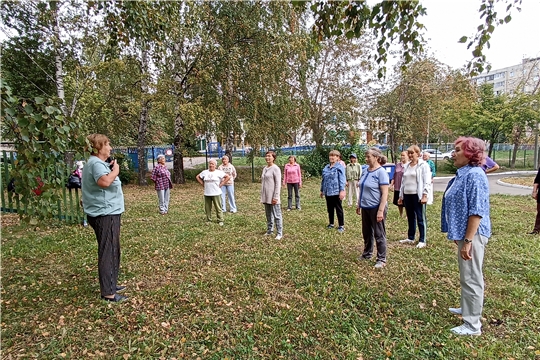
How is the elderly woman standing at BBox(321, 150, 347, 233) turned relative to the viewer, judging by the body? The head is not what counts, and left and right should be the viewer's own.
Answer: facing the viewer and to the left of the viewer

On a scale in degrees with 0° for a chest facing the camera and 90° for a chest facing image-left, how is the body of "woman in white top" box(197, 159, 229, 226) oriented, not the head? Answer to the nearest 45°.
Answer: approximately 0°

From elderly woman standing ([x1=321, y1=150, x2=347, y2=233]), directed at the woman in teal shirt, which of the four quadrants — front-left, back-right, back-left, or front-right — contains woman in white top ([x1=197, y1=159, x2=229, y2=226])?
front-right

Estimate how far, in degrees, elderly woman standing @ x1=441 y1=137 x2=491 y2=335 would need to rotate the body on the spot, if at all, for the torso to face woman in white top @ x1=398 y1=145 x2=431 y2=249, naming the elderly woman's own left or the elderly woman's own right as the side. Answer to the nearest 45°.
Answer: approximately 90° to the elderly woman's own right

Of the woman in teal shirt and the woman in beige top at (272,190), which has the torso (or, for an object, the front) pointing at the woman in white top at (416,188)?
the woman in teal shirt

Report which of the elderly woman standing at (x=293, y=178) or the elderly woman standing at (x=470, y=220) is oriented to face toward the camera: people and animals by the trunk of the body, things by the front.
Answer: the elderly woman standing at (x=293, y=178)

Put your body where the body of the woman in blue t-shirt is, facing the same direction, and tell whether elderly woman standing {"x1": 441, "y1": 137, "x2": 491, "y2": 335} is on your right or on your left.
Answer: on your left

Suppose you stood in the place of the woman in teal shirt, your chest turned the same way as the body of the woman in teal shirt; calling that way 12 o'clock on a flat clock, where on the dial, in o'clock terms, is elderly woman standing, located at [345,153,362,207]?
The elderly woman standing is roughly at 11 o'clock from the woman in teal shirt.

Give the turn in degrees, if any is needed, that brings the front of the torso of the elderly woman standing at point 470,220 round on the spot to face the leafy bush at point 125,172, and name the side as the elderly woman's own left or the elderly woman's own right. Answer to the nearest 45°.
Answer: approximately 45° to the elderly woman's own right

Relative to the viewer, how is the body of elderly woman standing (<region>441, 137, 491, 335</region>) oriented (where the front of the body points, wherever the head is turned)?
to the viewer's left

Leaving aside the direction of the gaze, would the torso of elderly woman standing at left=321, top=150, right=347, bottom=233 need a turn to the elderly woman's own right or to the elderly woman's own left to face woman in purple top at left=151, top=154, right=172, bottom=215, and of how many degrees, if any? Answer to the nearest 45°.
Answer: approximately 45° to the elderly woman's own right

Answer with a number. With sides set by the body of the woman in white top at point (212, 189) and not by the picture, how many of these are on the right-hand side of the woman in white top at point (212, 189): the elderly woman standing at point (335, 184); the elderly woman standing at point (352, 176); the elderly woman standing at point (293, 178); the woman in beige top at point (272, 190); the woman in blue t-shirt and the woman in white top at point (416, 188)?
0

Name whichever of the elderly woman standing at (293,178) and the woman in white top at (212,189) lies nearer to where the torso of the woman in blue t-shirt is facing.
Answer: the woman in white top

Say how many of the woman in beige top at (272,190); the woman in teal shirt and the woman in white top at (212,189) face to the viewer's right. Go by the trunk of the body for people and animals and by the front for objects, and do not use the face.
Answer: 1

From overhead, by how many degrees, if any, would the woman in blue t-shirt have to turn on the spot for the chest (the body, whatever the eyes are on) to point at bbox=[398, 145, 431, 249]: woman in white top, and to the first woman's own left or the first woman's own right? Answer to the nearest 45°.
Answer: approximately 180°

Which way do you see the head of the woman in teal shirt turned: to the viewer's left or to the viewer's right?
to the viewer's right

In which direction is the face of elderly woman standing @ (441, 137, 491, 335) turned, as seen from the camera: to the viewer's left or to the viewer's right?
to the viewer's left

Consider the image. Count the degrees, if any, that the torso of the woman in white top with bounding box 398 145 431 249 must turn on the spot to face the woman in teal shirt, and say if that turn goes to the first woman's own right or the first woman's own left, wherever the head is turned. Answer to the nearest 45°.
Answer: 0° — they already face them

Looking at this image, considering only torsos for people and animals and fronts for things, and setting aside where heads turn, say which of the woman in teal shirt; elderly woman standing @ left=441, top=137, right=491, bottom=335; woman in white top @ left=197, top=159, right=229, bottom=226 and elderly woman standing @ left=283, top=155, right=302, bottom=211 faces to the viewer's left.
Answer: elderly woman standing @ left=441, top=137, right=491, bottom=335

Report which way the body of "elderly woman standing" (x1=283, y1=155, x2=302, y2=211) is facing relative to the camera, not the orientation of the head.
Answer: toward the camera
